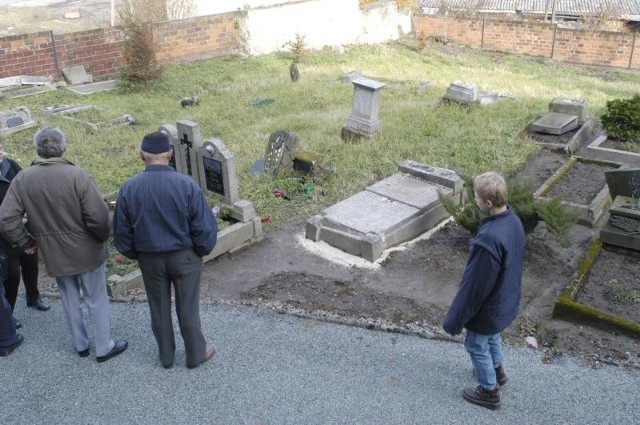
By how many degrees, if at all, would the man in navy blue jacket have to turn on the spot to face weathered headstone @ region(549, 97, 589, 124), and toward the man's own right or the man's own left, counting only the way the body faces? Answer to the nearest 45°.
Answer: approximately 45° to the man's own right

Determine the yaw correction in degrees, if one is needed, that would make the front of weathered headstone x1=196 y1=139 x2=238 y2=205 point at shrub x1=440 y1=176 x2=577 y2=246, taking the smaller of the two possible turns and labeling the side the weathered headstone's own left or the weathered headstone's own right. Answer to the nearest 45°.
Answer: approximately 90° to the weathered headstone's own left

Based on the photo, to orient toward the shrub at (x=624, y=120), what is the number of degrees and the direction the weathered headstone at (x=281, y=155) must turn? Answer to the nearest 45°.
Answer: approximately 135° to its left

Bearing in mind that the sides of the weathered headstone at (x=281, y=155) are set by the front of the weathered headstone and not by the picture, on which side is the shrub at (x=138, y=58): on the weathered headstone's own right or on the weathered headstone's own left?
on the weathered headstone's own right

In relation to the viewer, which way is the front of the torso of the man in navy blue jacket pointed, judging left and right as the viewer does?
facing away from the viewer

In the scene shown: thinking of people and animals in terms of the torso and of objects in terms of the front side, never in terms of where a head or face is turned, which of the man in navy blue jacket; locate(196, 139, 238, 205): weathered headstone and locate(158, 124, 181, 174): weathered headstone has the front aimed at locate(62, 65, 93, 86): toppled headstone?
the man in navy blue jacket

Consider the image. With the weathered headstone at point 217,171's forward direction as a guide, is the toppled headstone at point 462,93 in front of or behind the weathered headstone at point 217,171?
behind

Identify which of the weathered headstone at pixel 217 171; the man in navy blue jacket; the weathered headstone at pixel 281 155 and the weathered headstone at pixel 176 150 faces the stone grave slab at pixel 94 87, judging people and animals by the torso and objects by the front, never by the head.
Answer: the man in navy blue jacket

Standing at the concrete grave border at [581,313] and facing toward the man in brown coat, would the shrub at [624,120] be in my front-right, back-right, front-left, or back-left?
back-right

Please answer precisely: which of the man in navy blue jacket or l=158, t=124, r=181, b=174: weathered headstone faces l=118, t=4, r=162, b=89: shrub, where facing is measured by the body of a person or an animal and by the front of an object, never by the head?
the man in navy blue jacket

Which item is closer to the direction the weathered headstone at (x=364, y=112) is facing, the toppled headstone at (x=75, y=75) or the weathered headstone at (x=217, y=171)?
the weathered headstone

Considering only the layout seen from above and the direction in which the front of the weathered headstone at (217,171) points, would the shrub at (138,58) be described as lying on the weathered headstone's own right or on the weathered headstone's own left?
on the weathered headstone's own right
